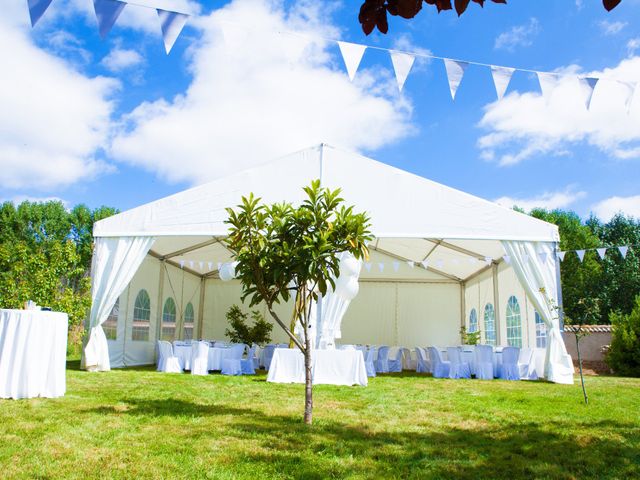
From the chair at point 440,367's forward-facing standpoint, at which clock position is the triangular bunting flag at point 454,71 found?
The triangular bunting flag is roughly at 3 o'clock from the chair.

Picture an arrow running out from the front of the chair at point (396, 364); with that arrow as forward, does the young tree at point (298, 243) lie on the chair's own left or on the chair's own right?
on the chair's own left

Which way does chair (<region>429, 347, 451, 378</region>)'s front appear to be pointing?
to the viewer's right

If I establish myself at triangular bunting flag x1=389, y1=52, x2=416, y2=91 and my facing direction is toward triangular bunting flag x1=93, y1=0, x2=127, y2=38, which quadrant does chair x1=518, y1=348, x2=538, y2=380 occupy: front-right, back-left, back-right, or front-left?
back-right

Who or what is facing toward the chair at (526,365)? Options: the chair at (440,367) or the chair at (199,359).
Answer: the chair at (440,367)

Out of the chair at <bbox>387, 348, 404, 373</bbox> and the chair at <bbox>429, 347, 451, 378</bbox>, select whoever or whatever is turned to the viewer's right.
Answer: the chair at <bbox>429, 347, 451, 378</bbox>
